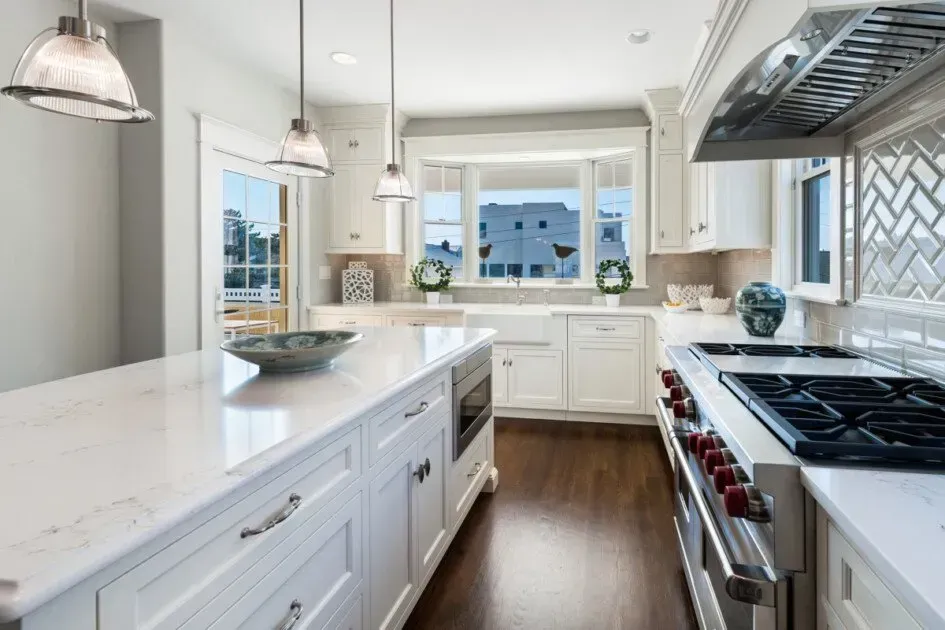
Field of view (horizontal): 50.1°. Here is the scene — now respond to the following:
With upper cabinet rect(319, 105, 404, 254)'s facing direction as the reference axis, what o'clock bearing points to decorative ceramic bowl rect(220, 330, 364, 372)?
The decorative ceramic bowl is roughly at 12 o'clock from the upper cabinet.

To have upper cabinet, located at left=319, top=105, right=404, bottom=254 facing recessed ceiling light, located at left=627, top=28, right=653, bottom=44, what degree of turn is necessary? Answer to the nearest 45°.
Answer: approximately 45° to its left

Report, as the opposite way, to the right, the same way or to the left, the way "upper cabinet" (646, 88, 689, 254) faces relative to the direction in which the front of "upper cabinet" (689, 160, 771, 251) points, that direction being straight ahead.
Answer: to the left

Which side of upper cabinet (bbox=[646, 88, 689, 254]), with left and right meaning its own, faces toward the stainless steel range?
front

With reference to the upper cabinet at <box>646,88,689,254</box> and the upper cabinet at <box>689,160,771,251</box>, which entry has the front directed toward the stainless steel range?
the upper cabinet at <box>646,88,689,254</box>

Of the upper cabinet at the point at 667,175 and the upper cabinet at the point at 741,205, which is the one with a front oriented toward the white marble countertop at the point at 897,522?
the upper cabinet at the point at 667,175

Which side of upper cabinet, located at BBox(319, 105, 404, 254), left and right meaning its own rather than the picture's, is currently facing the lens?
front

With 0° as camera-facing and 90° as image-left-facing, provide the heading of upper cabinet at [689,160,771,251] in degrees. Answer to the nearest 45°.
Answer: approximately 90°

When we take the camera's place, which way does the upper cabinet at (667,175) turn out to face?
facing the viewer

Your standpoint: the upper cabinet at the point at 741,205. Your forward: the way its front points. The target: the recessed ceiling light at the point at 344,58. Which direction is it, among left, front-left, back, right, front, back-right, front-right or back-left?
front

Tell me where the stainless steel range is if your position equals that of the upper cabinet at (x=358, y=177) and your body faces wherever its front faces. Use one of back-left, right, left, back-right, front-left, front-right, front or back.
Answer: front

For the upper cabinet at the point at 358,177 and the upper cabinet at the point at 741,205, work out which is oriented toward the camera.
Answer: the upper cabinet at the point at 358,177

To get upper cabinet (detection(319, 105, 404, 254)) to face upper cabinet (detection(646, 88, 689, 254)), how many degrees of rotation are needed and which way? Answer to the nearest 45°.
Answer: approximately 45° to its left
